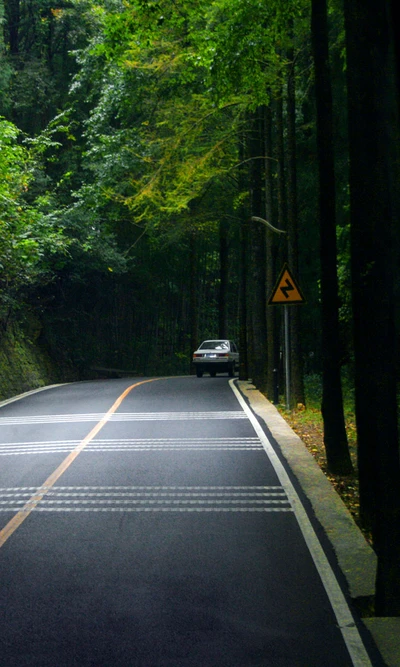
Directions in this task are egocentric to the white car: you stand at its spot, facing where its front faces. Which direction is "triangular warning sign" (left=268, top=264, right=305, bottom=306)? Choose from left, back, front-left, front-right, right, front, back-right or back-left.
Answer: back

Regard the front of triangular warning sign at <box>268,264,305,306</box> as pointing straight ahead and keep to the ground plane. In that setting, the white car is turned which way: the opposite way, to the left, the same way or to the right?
the opposite way

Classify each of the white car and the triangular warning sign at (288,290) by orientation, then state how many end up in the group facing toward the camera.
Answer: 1

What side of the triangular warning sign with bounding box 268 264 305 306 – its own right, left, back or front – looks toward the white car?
back

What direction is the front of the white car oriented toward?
away from the camera

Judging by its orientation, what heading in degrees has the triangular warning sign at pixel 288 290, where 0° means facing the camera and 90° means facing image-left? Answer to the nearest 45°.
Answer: approximately 0°
